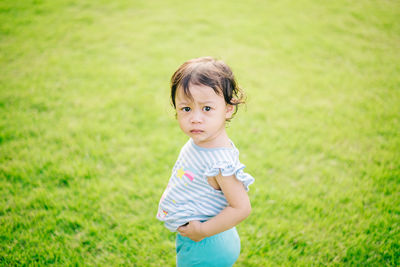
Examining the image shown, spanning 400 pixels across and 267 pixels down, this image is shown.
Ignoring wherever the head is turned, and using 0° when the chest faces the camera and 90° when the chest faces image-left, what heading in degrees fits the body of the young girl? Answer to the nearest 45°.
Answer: approximately 45°
